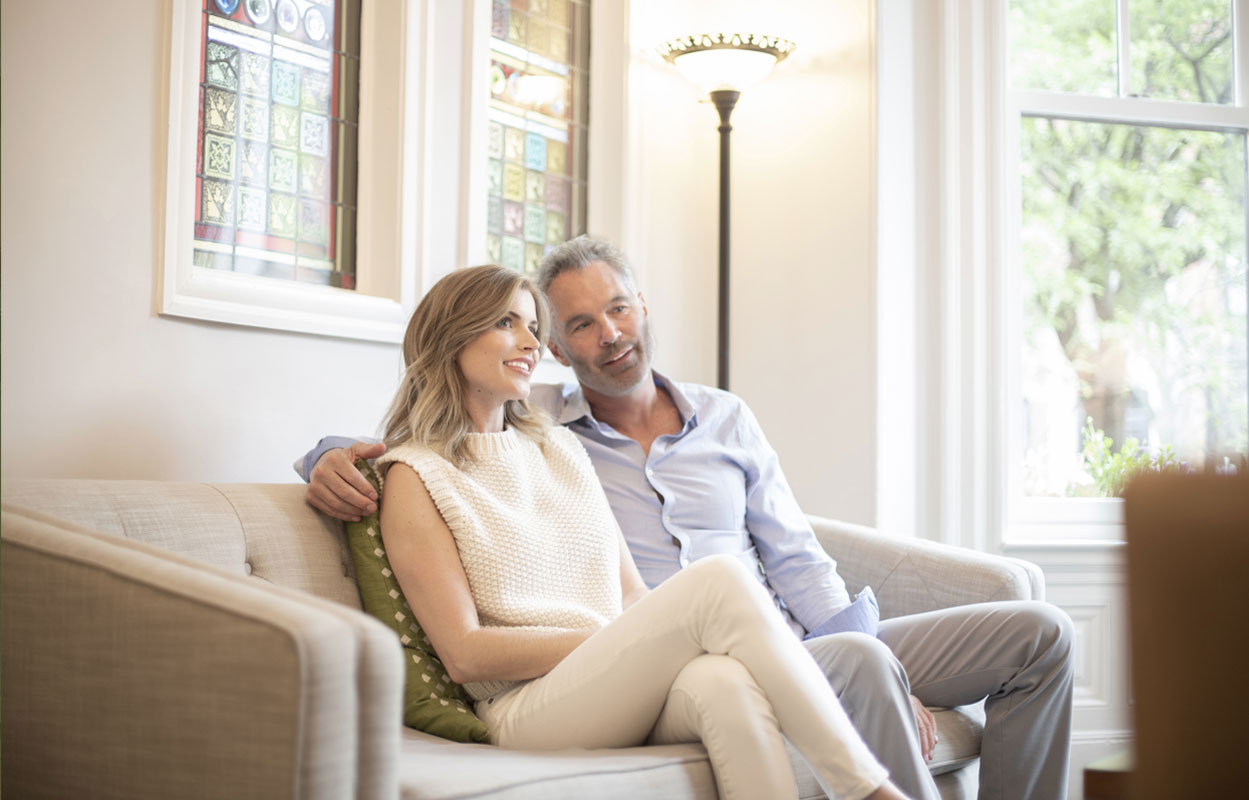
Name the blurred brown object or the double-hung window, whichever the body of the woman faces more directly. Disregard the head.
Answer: the blurred brown object

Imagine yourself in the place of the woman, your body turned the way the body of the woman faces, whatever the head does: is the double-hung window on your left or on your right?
on your left

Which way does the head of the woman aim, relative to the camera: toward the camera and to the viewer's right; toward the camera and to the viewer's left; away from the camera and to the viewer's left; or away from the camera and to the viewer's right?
toward the camera and to the viewer's right

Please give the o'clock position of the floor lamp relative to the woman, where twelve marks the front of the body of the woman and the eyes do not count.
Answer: The floor lamp is roughly at 8 o'clock from the woman.

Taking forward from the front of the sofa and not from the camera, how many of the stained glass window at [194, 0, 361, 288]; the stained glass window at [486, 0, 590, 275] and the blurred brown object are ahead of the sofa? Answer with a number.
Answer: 1

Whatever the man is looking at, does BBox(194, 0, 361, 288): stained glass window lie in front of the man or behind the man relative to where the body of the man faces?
behind

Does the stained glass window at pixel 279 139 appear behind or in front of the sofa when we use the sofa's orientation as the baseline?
behind

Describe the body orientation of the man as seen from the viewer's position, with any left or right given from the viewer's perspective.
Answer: facing the viewer and to the right of the viewer

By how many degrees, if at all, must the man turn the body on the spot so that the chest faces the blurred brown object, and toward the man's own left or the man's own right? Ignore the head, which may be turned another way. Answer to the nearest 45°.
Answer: approximately 45° to the man's own right

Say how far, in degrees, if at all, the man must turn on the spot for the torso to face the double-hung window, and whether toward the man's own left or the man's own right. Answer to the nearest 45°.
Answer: approximately 90° to the man's own left

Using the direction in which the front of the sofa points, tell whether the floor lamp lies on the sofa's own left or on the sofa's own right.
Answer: on the sofa's own left
